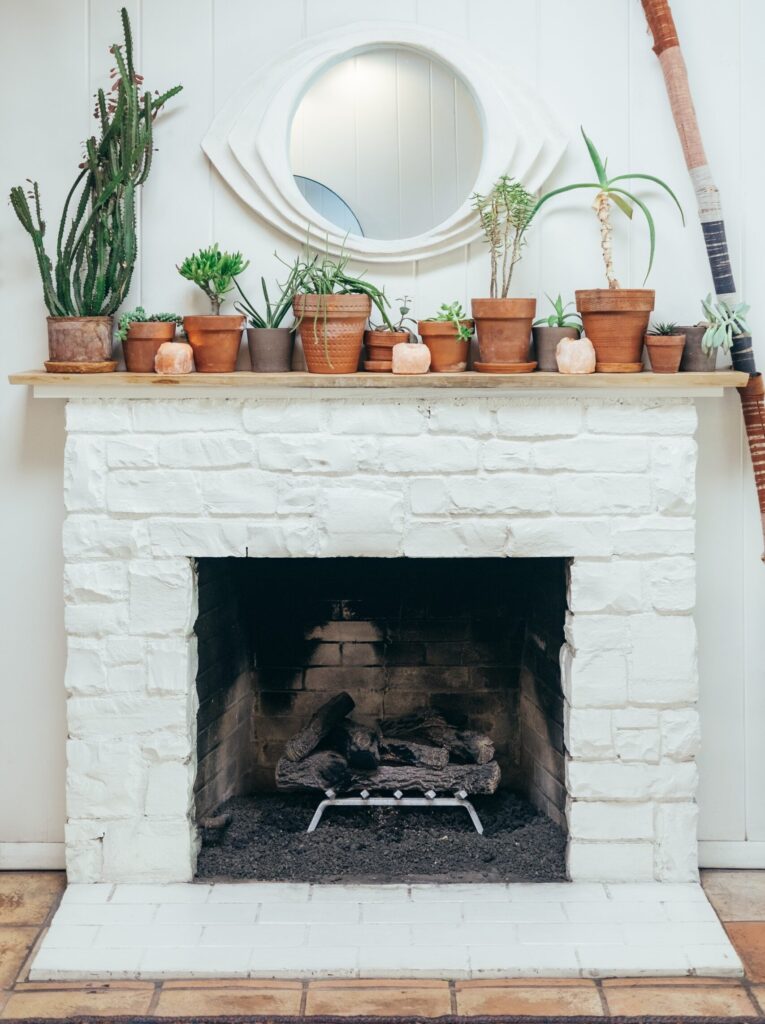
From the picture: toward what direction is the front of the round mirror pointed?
toward the camera

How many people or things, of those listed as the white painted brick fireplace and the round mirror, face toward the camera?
2

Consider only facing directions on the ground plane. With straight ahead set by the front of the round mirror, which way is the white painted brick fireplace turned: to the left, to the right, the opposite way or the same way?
the same way

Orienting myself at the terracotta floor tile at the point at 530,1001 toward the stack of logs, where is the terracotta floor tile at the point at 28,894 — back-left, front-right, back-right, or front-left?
front-left

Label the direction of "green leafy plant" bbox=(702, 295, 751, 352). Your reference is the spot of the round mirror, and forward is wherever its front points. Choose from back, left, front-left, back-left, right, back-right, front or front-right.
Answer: left
